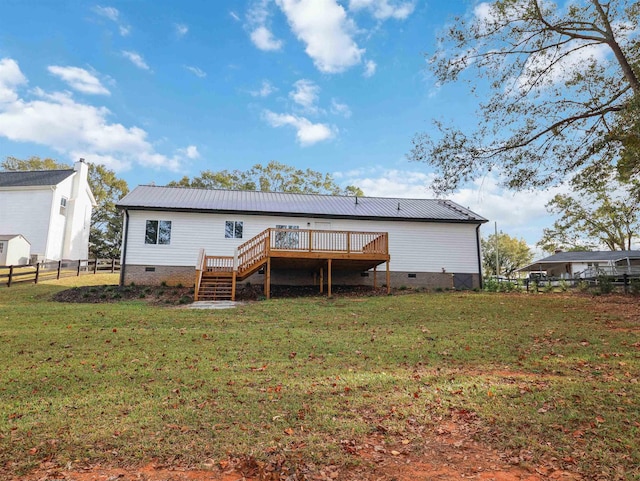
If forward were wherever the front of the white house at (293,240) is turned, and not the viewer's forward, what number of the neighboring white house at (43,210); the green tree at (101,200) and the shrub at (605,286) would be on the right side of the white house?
1

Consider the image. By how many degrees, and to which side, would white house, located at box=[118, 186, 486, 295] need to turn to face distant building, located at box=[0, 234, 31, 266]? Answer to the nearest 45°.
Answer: approximately 90° to its left

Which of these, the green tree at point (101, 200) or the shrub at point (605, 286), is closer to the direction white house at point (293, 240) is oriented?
the green tree

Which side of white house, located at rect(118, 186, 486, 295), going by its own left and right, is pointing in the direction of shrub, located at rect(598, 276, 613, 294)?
right

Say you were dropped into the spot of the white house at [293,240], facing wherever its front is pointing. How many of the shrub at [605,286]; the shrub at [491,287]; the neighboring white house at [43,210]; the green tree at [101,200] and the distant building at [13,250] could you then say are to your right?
2

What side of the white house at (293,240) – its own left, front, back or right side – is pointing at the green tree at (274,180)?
front

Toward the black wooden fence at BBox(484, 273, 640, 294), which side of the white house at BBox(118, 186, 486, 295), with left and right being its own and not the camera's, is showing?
right

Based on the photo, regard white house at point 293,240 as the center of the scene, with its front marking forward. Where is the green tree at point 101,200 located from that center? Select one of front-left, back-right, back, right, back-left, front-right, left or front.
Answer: front-left

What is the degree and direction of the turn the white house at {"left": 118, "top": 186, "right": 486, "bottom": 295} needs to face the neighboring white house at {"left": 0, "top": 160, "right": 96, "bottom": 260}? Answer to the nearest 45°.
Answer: approximately 45° to its left

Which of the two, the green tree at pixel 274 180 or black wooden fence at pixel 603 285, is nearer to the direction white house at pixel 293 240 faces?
the green tree

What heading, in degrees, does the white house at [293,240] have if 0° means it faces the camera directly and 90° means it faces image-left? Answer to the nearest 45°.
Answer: approximately 180°

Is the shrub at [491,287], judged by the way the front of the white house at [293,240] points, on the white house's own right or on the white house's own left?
on the white house's own right

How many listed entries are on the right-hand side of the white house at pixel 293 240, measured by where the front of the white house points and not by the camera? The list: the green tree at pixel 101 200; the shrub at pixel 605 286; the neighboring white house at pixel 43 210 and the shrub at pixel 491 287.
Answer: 2
